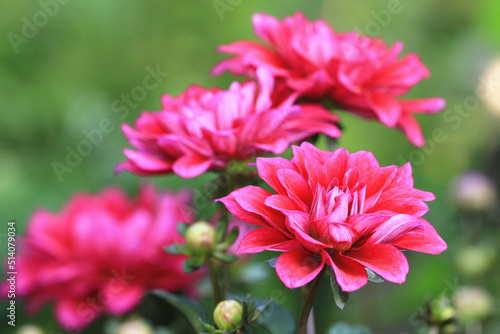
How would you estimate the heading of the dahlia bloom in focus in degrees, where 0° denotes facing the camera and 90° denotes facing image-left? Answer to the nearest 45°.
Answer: approximately 0°
